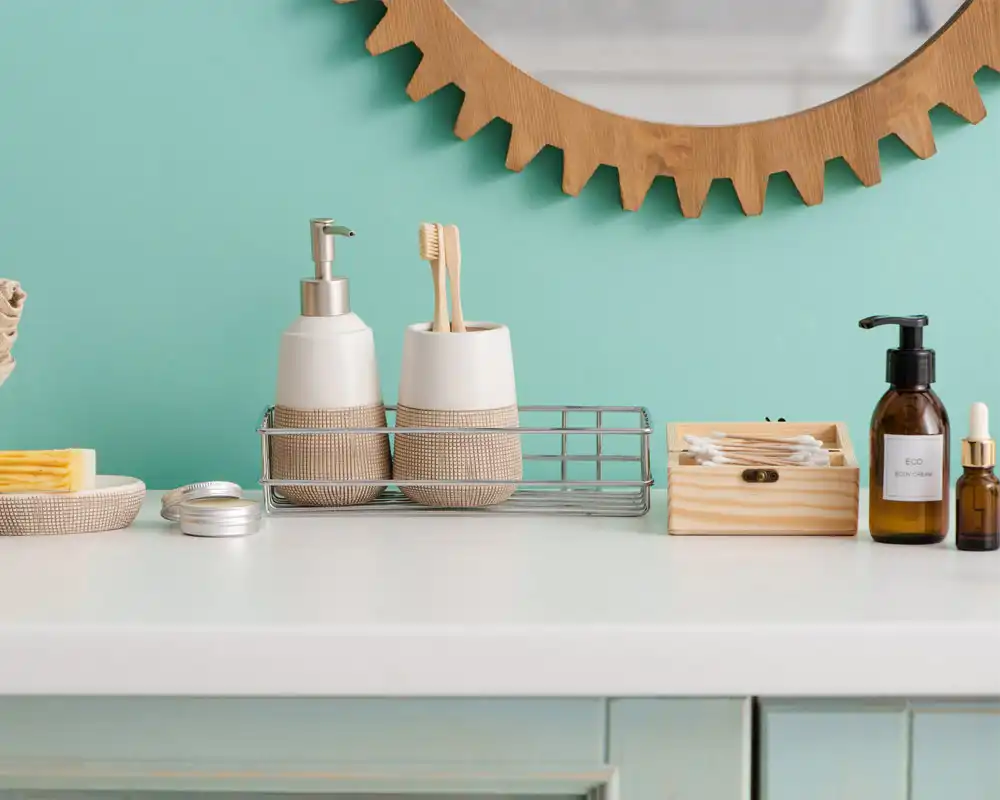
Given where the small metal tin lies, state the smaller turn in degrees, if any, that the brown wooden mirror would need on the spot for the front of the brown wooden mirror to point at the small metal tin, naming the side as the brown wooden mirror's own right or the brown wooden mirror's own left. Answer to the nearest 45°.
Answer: approximately 45° to the brown wooden mirror's own right

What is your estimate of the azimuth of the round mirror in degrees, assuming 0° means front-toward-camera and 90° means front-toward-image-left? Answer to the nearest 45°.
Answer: approximately 0°

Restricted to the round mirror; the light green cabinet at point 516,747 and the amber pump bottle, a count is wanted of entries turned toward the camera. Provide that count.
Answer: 3

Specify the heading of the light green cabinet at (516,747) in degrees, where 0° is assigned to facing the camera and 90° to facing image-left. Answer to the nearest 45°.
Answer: approximately 0°

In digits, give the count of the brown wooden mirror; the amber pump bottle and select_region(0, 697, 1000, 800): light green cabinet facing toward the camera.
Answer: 3
